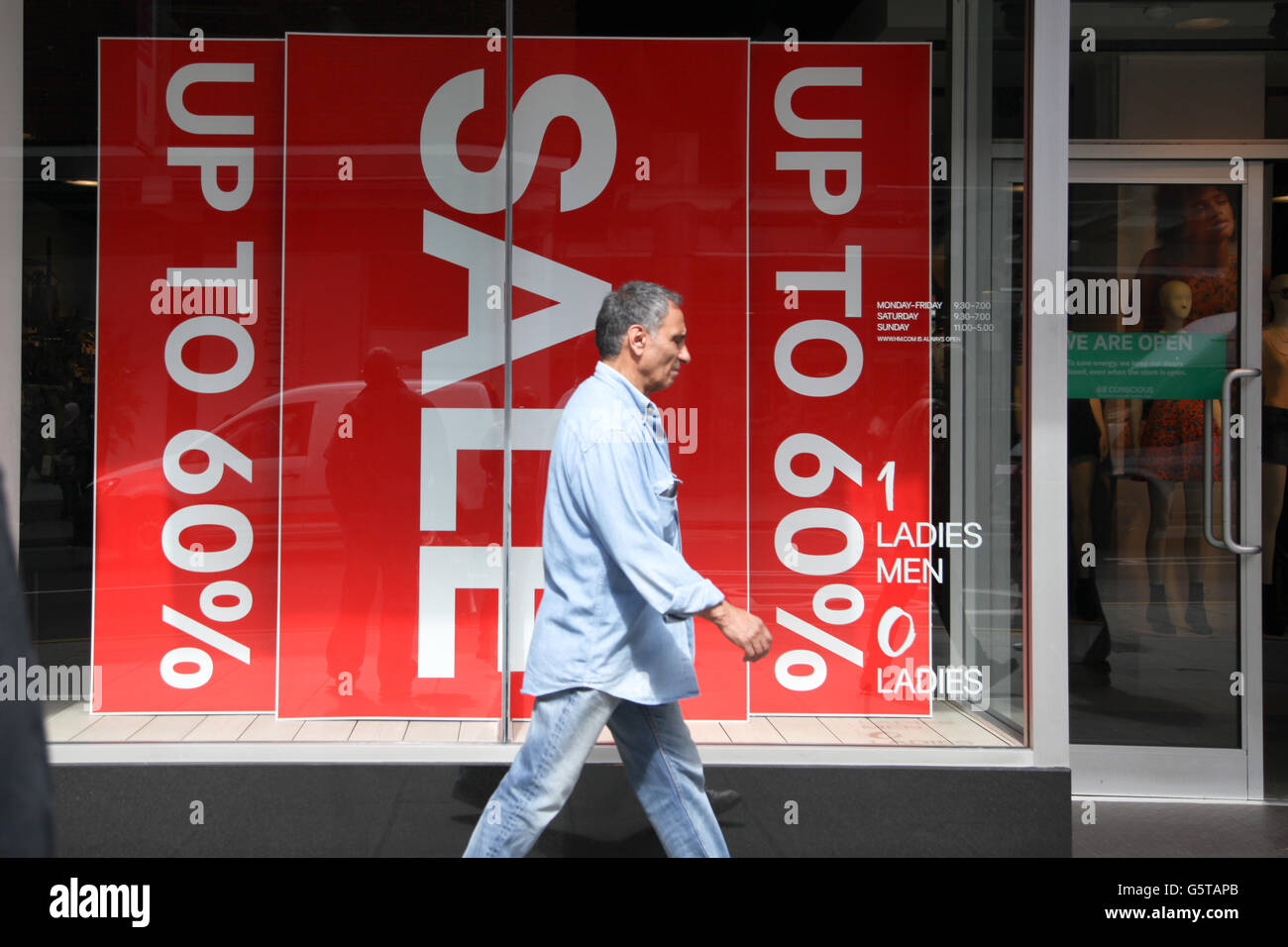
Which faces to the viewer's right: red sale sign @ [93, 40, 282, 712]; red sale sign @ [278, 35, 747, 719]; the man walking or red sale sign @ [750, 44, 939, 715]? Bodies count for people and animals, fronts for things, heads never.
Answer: the man walking

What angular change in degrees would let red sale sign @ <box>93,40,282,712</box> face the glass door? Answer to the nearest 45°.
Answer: approximately 90° to its left

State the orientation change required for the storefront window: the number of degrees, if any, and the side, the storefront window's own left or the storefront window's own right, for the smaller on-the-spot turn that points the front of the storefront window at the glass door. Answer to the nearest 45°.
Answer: approximately 90° to the storefront window's own left

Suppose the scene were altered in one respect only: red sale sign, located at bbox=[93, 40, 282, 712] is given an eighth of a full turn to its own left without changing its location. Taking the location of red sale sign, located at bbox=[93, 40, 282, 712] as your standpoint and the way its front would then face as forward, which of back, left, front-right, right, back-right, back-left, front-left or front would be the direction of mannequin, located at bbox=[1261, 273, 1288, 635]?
front-left

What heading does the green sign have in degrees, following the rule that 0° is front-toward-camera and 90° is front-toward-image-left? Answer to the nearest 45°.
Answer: approximately 0°

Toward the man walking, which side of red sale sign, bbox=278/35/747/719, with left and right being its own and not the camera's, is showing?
front

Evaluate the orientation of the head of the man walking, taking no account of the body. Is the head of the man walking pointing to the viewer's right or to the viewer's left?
to the viewer's right

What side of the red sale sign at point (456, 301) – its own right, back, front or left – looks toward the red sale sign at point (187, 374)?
right

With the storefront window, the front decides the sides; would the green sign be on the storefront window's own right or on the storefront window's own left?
on the storefront window's own left

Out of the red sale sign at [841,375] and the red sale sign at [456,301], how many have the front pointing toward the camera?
2

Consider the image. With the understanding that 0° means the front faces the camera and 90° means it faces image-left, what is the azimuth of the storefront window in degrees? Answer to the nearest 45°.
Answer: approximately 0°

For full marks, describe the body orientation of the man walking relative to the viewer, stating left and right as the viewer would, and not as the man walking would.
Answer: facing to the right of the viewer

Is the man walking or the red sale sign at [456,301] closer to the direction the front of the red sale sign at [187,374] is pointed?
the man walking

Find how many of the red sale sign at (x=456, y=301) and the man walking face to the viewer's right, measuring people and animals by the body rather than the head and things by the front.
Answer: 1
